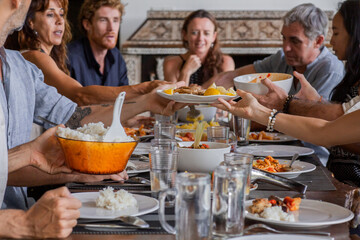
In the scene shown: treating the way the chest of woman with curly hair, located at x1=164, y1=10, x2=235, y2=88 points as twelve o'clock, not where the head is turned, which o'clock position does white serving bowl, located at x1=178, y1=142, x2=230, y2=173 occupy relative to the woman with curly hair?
The white serving bowl is roughly at 12 o'clock from the woman with curly hair.

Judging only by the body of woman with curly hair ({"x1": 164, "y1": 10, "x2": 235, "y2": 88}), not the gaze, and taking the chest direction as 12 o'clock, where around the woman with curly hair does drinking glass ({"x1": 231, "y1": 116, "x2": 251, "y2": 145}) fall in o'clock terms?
The drinking glass is roughly at 12 o'clock from the woman with curly hair.

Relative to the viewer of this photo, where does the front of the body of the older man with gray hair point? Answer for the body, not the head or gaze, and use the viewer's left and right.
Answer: facing the viewer and to the left of the viewer

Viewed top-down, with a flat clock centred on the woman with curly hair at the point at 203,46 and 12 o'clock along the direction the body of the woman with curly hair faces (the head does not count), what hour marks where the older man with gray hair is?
The older man with gray hair is roughly at 11 o'clock from the woman with curly hair.

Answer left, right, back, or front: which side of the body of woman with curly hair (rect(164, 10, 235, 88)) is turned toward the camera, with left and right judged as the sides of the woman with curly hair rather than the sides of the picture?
front

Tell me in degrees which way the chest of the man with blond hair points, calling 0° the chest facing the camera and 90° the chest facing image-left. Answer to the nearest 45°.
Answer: approximately 315°

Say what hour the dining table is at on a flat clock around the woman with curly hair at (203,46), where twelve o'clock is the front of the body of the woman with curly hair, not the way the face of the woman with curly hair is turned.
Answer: The dining table is roughly at 12 o'clock from the woman with curly hair.

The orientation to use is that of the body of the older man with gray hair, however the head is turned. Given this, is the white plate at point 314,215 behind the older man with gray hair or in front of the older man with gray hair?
in front

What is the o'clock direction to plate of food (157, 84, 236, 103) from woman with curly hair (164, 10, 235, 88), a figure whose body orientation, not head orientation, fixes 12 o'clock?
The plate of food is roughly at 12 o'clock from the woman with curly hair.

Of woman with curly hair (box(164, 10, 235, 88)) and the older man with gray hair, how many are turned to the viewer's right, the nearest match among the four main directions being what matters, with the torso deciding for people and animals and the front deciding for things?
0

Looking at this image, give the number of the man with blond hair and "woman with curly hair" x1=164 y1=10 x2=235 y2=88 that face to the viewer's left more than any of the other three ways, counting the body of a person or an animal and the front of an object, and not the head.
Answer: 0

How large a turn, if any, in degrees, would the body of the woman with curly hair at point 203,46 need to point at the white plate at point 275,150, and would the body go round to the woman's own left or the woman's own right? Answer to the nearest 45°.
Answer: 0° — they already face it

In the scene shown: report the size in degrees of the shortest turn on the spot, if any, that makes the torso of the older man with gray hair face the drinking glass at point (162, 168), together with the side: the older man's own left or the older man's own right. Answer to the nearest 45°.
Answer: approximately 45° to the older man's own left

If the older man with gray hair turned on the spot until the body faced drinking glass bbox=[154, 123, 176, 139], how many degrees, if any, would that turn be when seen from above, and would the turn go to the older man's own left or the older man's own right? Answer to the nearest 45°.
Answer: approximately 45° to the older man's own left

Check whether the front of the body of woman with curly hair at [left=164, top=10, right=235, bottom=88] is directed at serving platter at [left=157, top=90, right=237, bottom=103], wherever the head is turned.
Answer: yes

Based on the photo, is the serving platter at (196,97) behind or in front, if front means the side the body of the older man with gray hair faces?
in front
